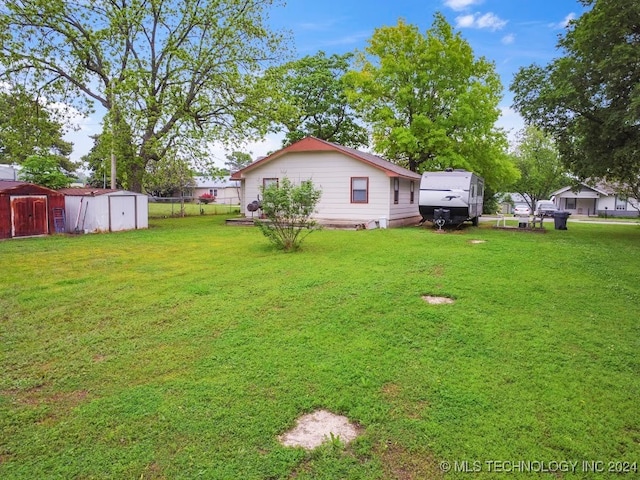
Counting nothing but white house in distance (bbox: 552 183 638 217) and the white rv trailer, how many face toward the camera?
2

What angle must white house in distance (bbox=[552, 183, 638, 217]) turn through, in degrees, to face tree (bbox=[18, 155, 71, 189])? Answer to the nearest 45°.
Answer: approximately 45° to its right

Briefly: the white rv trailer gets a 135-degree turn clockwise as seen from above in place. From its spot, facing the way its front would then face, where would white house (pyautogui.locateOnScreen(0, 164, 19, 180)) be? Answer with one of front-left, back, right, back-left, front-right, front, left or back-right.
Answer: front-left

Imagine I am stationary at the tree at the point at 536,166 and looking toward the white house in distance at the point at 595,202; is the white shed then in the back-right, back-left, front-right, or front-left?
back-right

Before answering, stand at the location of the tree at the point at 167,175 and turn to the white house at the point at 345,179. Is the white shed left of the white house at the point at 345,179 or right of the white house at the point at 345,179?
right

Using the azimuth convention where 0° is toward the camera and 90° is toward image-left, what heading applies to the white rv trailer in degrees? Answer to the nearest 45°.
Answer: approximately 0°

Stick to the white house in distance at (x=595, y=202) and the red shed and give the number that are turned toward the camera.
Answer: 2

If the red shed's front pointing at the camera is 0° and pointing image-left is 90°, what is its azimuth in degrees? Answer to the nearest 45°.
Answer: approximately 0°

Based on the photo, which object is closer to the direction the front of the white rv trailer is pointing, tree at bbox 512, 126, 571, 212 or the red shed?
the red shed

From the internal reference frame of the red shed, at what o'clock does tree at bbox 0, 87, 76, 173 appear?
The tree is roughly at 6 o'clock from the red shed.
